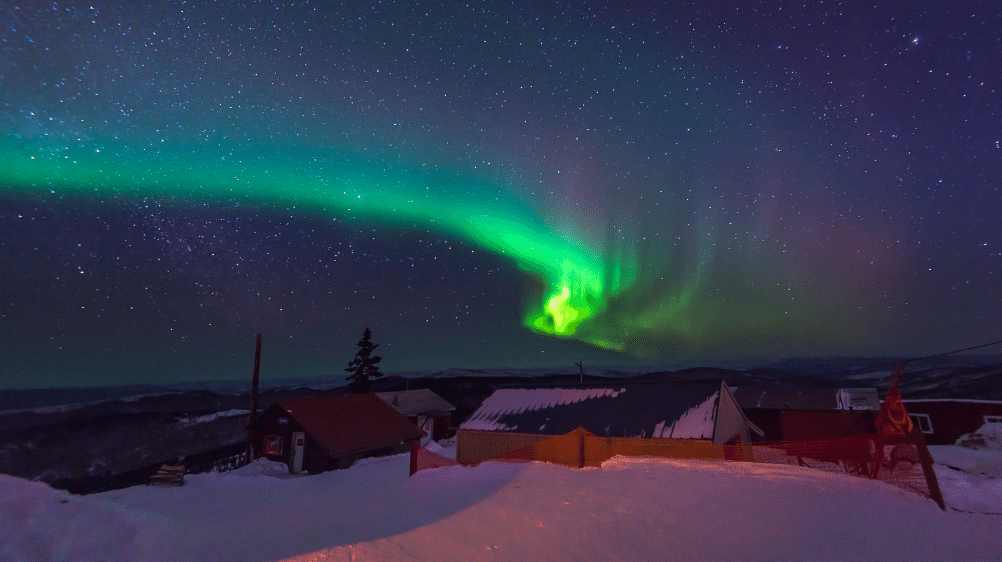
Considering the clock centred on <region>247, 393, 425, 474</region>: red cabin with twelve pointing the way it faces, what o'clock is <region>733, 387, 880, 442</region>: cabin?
The cabin is roughly at 8 o'clock from the red cabin.

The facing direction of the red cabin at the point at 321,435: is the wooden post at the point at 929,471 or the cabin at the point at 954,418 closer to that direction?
the wooden post

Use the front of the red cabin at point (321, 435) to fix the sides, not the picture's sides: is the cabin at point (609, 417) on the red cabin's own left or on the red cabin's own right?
on the red cabin's own left

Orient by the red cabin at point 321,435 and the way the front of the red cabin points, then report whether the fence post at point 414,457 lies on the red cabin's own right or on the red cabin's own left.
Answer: on the red cabin's own left

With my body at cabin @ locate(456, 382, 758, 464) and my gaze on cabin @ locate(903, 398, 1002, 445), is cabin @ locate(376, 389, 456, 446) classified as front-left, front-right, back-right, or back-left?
back-left

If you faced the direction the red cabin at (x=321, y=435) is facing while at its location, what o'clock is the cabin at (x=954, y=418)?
The cabin is roughly at 8 o'clock from the red cabin.

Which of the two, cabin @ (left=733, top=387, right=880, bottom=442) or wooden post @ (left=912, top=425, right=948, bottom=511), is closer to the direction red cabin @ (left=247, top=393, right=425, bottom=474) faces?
the wooden post

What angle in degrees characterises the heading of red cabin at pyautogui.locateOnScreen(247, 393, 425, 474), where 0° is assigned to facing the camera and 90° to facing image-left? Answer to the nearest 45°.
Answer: approximately 45°

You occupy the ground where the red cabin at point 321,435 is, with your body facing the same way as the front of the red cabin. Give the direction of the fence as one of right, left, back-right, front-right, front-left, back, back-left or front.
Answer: left

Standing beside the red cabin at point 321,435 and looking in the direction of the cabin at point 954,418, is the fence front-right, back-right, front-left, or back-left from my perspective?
front-right

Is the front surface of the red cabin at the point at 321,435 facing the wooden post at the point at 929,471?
no

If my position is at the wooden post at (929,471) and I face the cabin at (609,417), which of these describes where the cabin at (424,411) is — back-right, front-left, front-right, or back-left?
front-left

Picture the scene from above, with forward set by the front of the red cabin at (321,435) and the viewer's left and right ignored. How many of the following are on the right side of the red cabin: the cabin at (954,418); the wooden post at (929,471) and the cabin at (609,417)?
0
